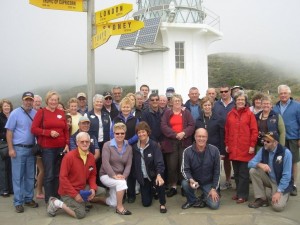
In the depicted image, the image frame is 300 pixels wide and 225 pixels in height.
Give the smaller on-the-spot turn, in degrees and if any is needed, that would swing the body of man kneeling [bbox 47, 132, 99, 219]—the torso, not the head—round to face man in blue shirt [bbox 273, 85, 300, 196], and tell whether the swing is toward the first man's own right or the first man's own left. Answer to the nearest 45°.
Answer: approximately 45° to the first man's own left

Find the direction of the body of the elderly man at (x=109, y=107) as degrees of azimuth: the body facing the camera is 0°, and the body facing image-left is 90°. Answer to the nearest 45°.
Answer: approximately 0°

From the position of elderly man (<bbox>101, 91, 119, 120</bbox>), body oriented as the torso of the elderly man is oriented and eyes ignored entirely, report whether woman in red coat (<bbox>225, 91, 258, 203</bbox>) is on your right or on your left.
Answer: on your left

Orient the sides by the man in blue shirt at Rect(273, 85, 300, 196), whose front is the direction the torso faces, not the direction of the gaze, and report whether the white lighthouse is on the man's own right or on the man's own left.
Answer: on the man's own right

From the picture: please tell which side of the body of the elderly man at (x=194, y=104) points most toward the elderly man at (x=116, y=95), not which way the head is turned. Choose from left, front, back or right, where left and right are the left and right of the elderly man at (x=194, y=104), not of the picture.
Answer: right

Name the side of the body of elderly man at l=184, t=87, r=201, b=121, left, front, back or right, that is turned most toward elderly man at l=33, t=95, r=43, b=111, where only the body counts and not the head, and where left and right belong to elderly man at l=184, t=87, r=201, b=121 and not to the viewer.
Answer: right

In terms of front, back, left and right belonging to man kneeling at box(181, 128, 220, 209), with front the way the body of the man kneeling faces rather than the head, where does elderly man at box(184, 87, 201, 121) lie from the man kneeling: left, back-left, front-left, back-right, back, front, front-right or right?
back

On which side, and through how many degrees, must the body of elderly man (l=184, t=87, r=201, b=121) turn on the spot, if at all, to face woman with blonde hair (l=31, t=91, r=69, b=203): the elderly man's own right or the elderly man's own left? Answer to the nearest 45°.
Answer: approximately 45° to the elderly man's own right

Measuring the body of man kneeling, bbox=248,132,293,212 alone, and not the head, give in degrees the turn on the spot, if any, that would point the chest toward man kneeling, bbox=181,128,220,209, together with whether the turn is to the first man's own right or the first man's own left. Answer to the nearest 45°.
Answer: approximately 45° to the first man's own right
